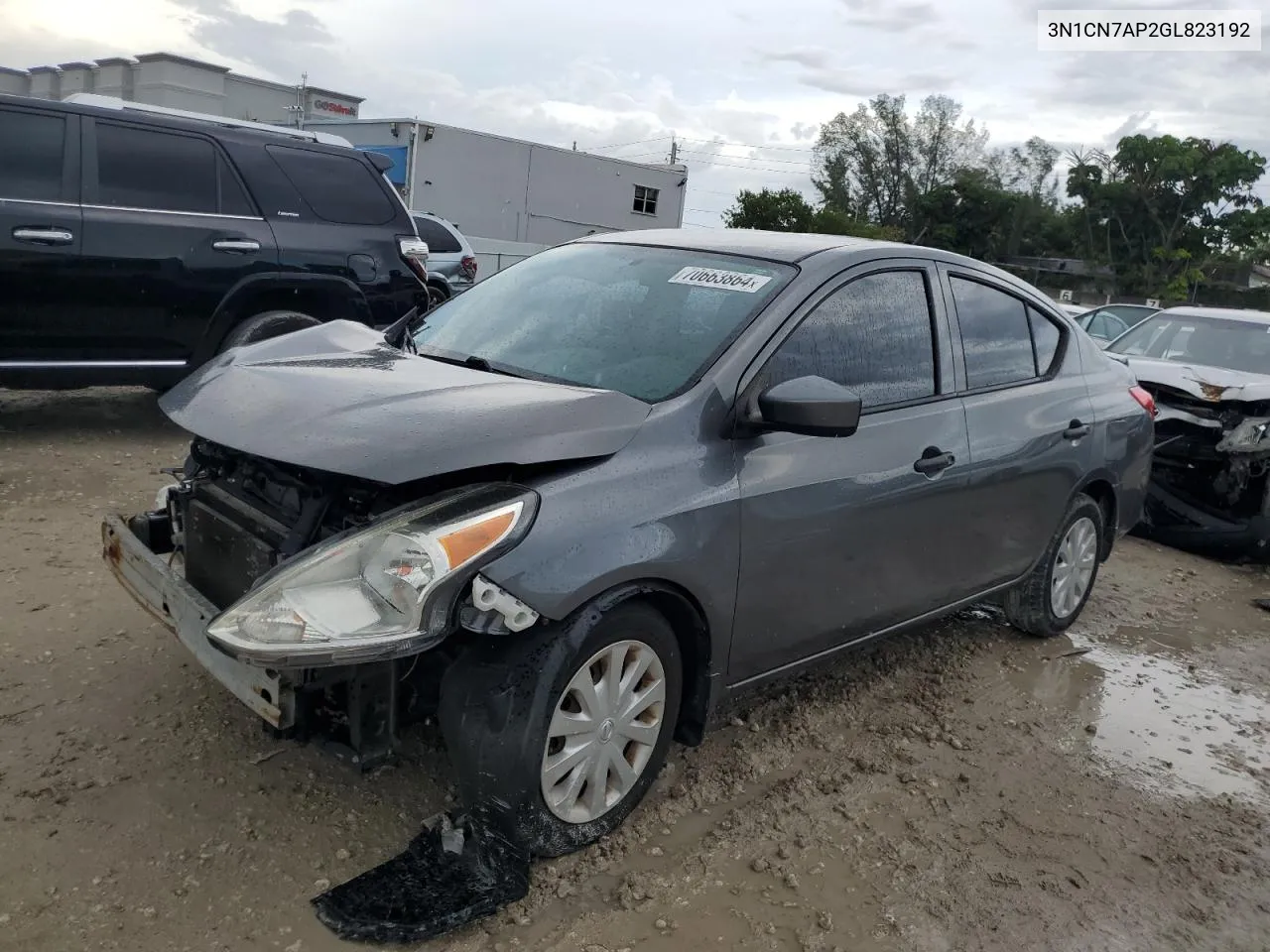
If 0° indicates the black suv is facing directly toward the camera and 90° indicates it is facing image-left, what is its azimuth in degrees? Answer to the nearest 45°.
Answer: approximately 90°

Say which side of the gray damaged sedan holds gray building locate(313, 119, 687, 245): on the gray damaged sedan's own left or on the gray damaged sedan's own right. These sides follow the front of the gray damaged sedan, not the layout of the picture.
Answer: on the gray damaged sedan's own right

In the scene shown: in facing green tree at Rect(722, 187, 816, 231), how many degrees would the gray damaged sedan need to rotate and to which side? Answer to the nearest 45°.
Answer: approximately 135° to its right

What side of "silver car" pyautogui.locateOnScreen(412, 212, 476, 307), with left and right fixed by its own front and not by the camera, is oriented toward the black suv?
left
